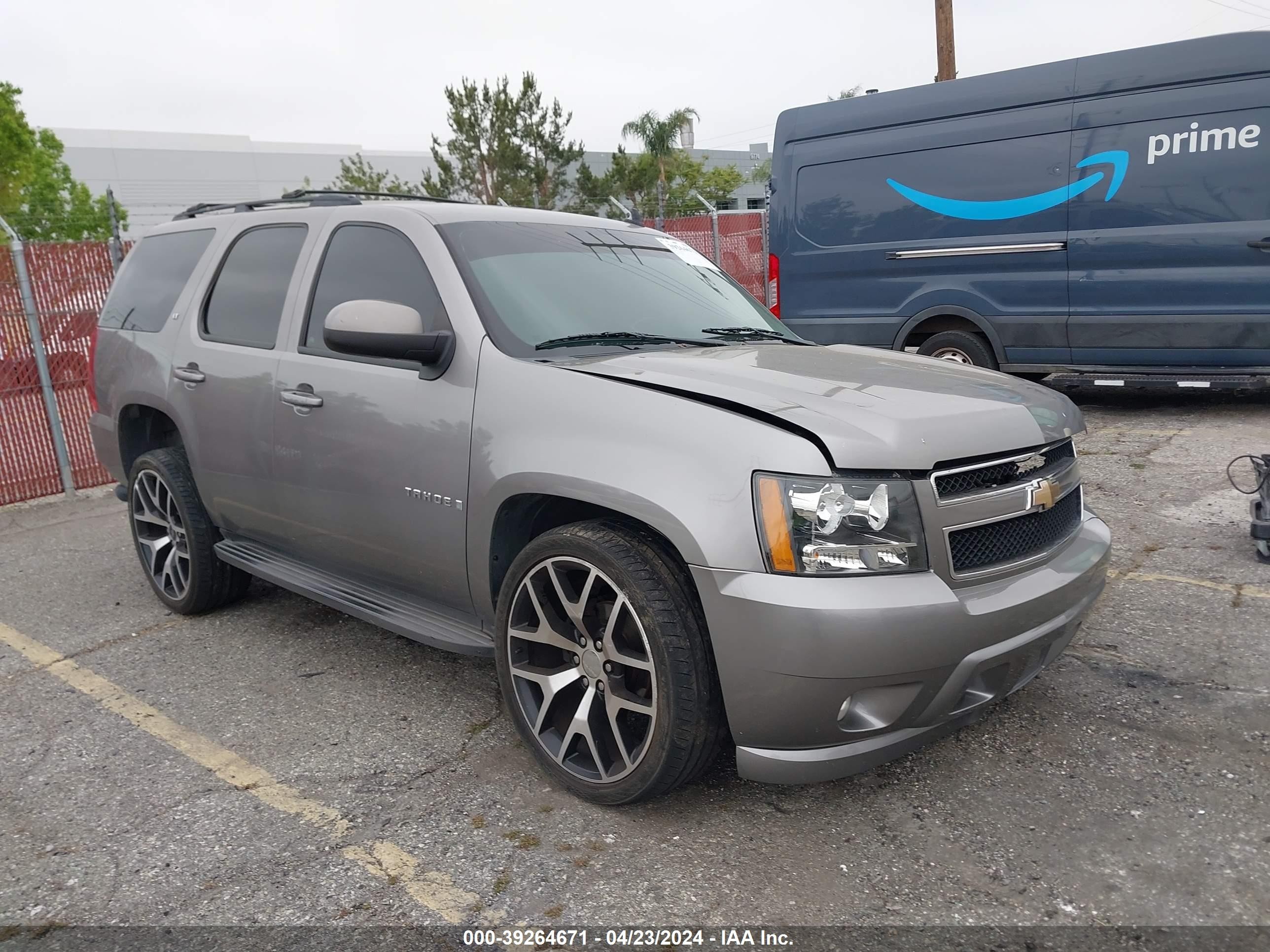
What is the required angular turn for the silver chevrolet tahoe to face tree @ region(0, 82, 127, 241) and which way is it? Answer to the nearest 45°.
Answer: approximately 180°

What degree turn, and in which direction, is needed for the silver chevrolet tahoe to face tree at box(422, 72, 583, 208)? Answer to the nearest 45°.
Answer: approximately 135° to its left

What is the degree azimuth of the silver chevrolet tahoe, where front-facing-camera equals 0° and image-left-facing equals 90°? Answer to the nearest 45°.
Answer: approximately 315°

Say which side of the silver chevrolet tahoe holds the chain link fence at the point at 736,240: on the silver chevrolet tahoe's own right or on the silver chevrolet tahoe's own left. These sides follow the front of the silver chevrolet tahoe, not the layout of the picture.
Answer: on the silver chevrolet tahoe's own left

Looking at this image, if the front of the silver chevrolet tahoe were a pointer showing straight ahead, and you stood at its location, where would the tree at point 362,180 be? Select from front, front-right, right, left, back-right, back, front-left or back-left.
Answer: back-left

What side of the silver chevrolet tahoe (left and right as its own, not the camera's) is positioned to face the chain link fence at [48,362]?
back

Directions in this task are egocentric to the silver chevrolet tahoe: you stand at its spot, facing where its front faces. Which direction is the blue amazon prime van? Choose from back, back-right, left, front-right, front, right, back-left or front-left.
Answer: left
